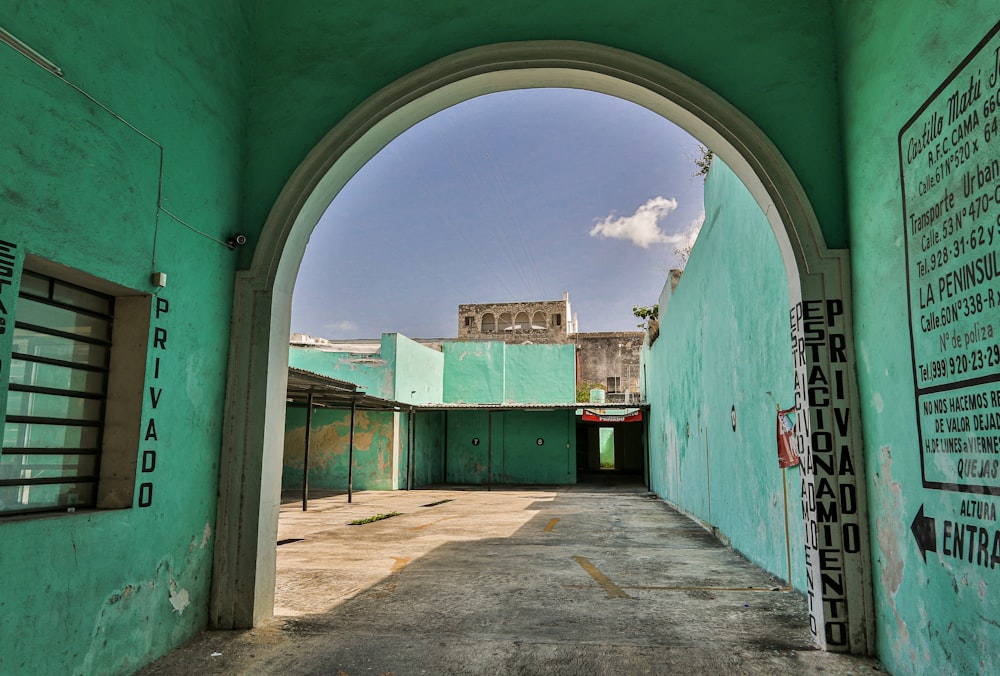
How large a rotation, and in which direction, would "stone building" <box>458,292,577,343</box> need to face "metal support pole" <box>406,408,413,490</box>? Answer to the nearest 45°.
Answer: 0° — it already faces it

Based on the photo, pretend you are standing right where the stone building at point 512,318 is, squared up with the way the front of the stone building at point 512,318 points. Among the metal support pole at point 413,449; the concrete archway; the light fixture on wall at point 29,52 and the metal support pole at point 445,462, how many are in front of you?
4

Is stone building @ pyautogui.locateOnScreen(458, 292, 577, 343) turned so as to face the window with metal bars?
yes

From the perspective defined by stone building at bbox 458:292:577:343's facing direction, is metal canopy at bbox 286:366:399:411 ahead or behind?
ahead

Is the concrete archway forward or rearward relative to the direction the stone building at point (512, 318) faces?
forward

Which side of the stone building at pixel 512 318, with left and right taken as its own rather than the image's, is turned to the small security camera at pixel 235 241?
front

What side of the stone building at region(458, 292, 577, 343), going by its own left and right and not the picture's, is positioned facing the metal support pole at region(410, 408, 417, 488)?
front

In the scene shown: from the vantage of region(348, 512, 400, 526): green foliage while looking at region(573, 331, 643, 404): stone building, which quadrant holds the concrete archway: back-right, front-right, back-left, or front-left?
back-right

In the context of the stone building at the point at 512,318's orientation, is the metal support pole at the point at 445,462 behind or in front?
in front

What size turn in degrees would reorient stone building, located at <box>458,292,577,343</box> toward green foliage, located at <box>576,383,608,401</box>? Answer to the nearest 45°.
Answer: approximately 45° to its left
